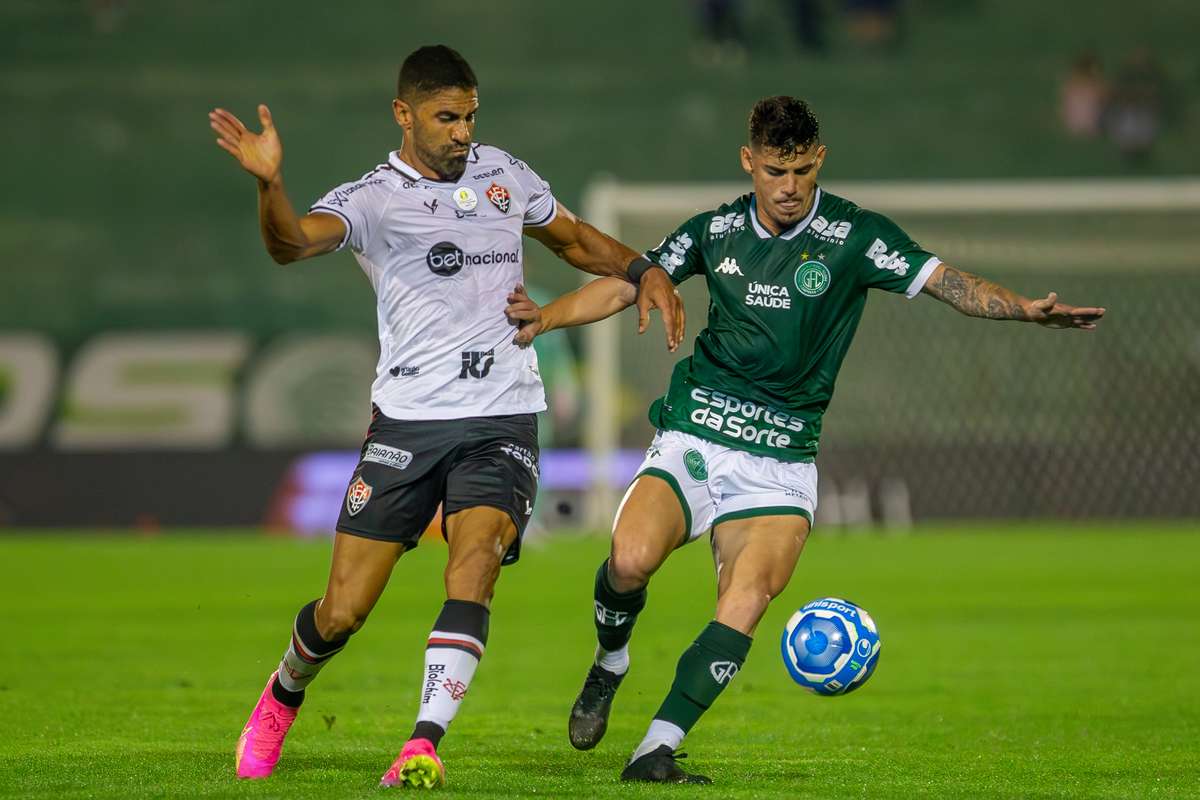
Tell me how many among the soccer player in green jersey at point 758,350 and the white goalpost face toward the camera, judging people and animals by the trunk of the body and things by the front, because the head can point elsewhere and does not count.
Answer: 2

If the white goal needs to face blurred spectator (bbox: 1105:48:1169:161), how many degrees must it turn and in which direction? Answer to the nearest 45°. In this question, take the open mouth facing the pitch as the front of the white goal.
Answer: approximately 135° to its left

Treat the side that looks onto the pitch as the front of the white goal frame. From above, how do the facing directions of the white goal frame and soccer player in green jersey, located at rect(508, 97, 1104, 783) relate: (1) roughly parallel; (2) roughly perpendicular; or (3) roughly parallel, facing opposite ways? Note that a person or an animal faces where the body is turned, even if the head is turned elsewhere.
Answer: roughly parallel

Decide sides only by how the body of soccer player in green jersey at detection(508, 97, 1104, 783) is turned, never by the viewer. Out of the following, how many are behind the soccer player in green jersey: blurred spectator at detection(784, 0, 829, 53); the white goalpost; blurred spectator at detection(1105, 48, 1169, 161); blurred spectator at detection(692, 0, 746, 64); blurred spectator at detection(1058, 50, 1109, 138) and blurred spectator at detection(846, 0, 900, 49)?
6

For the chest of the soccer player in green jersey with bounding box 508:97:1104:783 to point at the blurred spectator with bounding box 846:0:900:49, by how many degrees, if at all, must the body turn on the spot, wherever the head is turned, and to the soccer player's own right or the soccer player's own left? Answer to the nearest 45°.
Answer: approximately 180°

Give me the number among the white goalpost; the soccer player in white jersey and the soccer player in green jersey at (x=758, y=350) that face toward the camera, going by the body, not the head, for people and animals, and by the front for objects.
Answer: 3

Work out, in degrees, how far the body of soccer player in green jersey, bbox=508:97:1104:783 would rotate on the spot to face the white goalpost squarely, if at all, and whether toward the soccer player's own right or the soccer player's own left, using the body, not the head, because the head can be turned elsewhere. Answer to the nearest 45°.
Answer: approximately 180°

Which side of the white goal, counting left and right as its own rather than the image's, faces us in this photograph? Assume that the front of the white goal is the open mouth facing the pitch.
front

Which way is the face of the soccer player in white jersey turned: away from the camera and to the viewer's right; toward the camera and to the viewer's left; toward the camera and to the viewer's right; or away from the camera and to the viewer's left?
toward the camera and to the viewer's right

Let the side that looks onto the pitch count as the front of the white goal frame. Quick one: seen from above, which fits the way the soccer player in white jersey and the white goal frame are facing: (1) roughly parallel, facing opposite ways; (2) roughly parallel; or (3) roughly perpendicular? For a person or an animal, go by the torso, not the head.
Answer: roughly parallel
